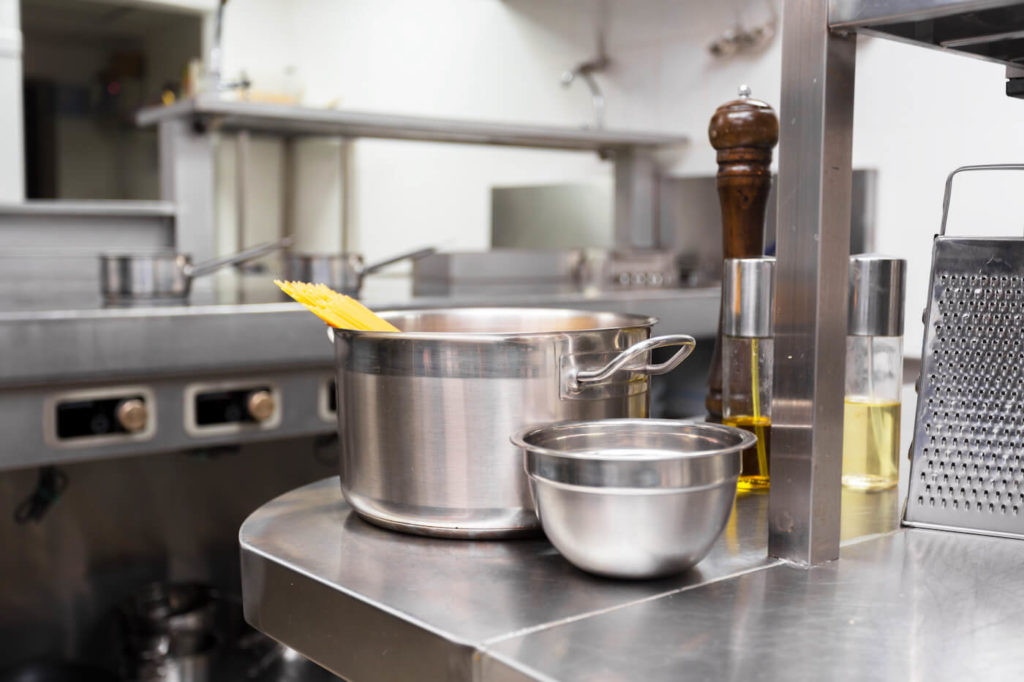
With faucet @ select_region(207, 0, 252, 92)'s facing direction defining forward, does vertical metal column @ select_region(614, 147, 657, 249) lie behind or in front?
in front

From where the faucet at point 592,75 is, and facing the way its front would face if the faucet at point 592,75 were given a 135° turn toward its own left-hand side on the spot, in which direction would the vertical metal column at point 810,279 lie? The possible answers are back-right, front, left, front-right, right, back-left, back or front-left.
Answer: front-right
